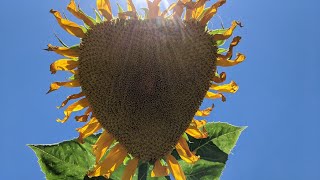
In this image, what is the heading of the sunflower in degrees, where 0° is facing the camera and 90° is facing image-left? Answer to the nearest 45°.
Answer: approximately 0°
